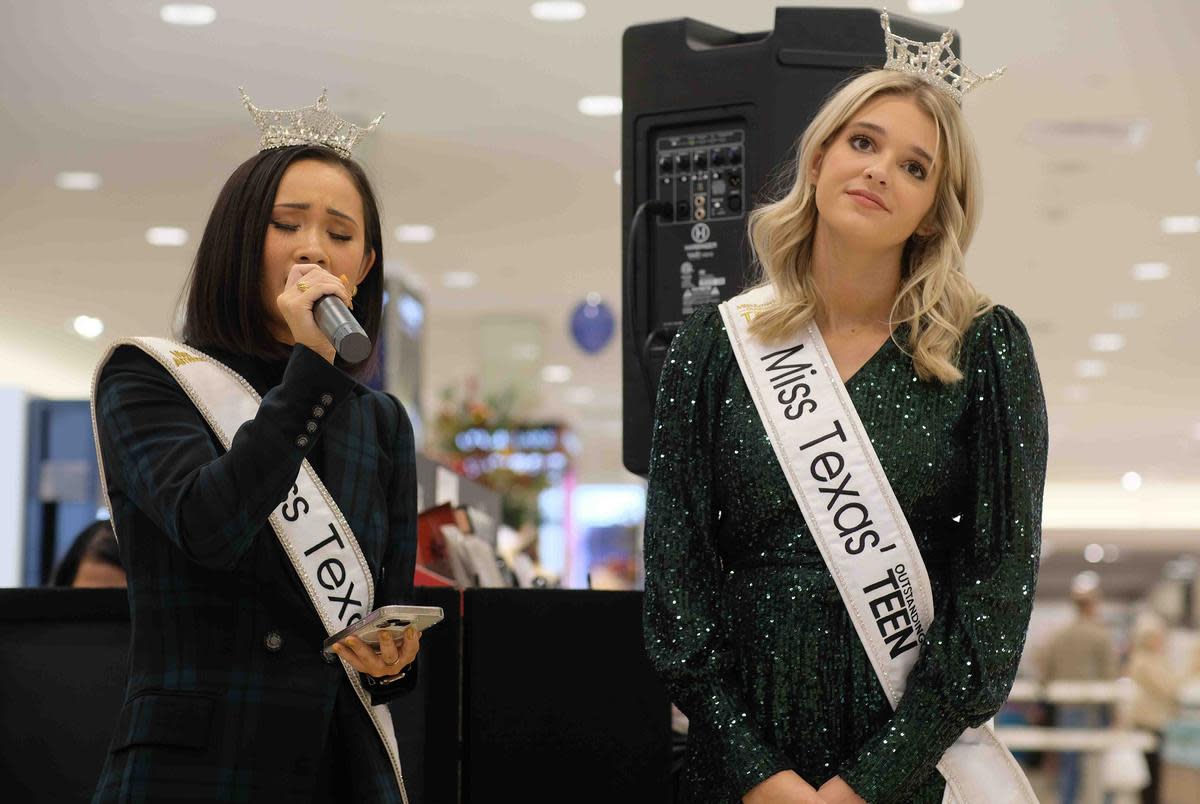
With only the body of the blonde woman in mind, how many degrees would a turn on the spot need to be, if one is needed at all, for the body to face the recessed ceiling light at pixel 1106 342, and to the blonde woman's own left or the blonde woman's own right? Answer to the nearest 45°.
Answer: approximately 180°

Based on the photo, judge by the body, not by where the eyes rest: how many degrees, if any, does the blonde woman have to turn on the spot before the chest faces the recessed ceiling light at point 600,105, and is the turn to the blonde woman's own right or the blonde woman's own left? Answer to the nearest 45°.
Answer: approximately 180°

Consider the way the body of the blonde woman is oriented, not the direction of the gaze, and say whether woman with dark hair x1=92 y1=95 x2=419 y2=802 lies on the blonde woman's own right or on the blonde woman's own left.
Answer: on the blonde woman's own right

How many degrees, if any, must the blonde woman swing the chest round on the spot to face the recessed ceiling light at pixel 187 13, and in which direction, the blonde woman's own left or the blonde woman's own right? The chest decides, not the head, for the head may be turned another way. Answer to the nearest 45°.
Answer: approximately 135° to the blonde woman's own right

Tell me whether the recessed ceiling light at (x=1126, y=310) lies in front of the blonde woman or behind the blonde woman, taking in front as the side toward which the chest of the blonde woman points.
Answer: behind

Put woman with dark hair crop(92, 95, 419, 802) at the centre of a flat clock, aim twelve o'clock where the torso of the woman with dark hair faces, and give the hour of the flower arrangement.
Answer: The flower arrangement is roughly at 8 o'clock from the woman with dark hair.

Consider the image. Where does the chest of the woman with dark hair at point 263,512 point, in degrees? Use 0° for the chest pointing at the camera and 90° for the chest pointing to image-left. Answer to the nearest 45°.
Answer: approximately 315°

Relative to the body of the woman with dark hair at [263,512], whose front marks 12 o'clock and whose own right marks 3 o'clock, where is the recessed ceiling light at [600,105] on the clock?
The recessed ceiling light is roughly at 8 o'clock from the woman with dark hair.

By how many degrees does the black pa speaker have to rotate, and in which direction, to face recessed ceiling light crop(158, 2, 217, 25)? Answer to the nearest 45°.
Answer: approximately 90° to its left

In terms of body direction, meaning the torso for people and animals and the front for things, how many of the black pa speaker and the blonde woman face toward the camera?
1

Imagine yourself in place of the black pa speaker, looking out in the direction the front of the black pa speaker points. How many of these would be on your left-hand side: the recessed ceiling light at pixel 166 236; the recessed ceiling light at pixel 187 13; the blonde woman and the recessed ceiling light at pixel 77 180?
3
